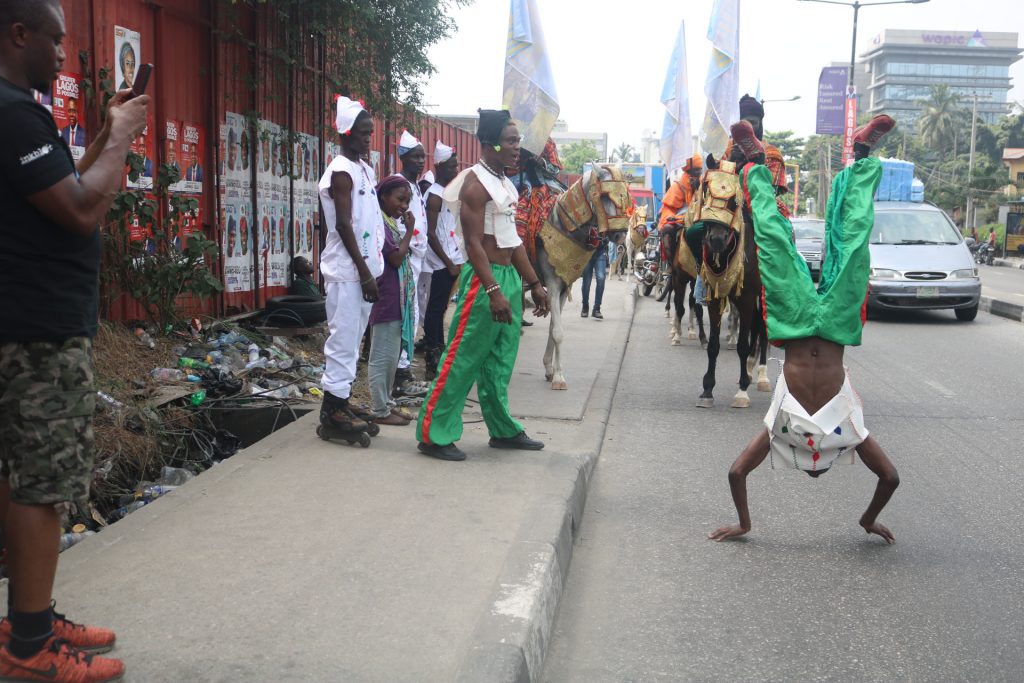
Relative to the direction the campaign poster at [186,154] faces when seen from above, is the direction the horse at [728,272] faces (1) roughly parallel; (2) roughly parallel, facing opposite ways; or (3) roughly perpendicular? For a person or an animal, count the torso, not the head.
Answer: roughly perpendicular

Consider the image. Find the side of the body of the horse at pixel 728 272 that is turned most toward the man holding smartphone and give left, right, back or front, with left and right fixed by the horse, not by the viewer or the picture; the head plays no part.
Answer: front

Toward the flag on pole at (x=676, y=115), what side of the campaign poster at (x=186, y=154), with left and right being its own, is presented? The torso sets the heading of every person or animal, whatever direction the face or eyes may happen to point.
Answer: left

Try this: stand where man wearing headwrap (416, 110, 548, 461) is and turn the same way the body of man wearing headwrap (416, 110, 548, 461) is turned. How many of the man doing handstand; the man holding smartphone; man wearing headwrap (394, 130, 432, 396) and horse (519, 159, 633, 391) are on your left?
2

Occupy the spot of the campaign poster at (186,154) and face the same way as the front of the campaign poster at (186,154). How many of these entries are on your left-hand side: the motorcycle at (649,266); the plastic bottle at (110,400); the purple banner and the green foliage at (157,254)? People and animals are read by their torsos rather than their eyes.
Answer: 2

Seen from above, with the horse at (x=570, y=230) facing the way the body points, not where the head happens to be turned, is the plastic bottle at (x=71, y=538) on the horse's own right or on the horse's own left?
on the horse's own right

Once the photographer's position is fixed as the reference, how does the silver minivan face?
facing the viewer

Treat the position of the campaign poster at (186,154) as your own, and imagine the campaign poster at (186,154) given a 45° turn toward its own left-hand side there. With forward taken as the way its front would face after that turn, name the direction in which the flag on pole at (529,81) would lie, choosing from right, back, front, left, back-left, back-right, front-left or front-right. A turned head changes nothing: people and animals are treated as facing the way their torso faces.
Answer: front

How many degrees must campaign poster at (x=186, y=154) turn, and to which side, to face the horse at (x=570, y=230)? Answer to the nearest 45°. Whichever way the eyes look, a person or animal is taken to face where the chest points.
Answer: approximately 45° to its left

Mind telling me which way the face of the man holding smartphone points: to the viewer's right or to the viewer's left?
to the viewer's right

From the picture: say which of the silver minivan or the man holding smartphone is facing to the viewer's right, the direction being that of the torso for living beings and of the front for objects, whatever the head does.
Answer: the man holding smartphone
